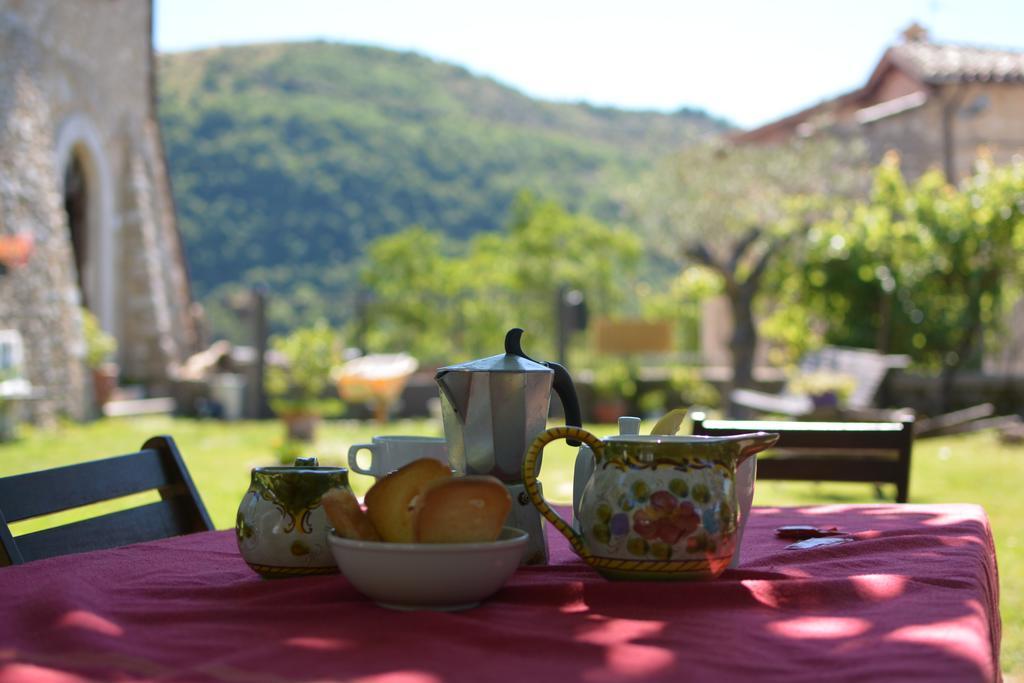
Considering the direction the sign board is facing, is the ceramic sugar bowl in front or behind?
in front

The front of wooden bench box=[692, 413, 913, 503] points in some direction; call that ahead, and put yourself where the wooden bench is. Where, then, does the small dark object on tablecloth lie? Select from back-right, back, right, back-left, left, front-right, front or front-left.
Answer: front

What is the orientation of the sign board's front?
toward the camera

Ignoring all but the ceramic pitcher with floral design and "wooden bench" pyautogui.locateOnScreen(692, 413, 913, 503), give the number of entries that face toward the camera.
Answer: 1

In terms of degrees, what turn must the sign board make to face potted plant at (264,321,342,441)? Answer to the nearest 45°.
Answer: approximately 45° to its right

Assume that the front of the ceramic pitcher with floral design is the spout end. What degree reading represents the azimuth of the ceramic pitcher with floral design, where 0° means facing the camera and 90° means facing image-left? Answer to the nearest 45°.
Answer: approximately 270°

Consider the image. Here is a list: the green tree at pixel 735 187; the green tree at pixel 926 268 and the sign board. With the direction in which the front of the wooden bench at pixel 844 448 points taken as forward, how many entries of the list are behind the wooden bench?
3

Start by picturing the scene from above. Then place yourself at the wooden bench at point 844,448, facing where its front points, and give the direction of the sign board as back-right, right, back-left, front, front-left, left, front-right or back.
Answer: back

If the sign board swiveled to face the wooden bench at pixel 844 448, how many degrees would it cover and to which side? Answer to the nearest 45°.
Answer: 0° — it already faces it

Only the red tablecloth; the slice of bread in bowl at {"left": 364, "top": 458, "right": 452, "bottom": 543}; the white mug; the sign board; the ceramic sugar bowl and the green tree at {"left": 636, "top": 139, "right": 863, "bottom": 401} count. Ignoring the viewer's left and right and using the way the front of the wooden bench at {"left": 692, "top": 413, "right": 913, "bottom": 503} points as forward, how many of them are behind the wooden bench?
2

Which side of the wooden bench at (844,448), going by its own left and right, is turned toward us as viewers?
front

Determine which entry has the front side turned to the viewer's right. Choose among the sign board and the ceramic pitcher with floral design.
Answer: the ceramic pitcher with floral design

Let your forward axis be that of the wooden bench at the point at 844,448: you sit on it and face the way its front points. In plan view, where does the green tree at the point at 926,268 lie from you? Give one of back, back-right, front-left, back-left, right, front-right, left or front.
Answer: back

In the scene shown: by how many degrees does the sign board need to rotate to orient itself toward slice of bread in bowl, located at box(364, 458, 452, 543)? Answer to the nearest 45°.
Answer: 0° — it already faces it

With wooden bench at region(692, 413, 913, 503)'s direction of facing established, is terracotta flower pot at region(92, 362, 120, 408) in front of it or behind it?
behind
